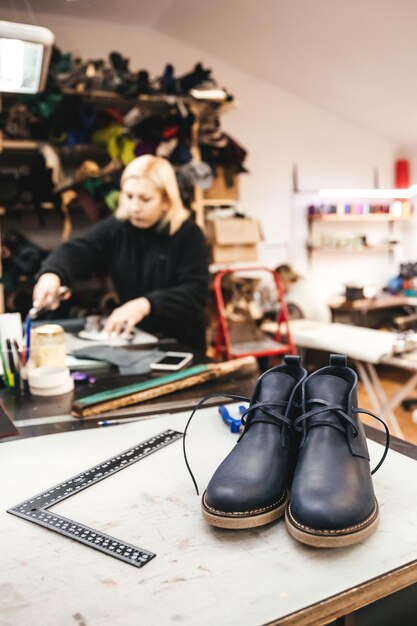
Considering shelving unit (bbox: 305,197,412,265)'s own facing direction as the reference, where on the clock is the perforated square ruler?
The perforated square ruler is roughly at 12 o'clock from the shelving unit.

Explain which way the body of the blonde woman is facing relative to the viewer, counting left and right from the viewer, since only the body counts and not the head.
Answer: facing the viewer and to the left of the viewer

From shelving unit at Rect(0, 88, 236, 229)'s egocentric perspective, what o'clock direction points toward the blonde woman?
The blonde woman is roughly at 12 o'clock from the shelving unit.

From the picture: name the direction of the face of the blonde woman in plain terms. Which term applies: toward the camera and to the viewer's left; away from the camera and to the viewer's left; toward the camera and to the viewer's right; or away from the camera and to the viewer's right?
toward the camera and to the viewer's left

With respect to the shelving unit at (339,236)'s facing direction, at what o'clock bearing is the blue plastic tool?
The blue plastic tool is roughly at 12 o'clock from the shelving unit.

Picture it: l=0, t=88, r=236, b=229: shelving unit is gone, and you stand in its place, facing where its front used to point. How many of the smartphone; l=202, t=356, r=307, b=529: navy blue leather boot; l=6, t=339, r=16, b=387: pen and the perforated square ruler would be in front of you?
4

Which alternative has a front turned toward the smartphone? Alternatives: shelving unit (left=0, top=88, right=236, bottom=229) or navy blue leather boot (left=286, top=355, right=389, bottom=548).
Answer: the shelving unit

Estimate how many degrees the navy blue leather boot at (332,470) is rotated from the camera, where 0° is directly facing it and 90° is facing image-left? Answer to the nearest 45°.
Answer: approximately 0°
